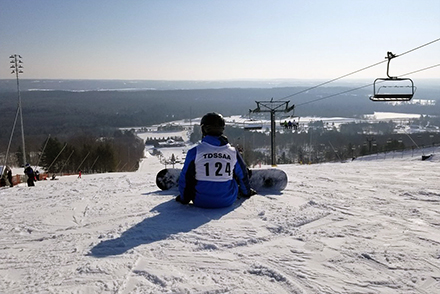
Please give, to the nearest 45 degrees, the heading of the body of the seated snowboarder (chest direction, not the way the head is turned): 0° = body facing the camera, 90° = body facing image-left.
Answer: approximately 180°
